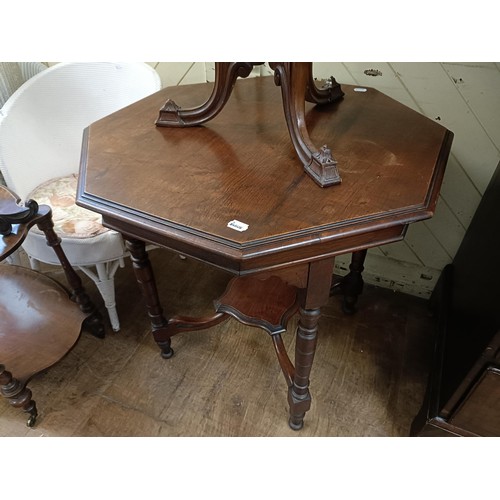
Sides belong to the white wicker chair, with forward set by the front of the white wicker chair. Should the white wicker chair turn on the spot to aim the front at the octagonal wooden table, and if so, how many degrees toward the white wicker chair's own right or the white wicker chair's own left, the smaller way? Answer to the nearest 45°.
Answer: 0° — it already faces it

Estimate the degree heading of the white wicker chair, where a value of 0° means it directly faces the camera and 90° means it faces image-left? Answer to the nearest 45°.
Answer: approximately 315°
